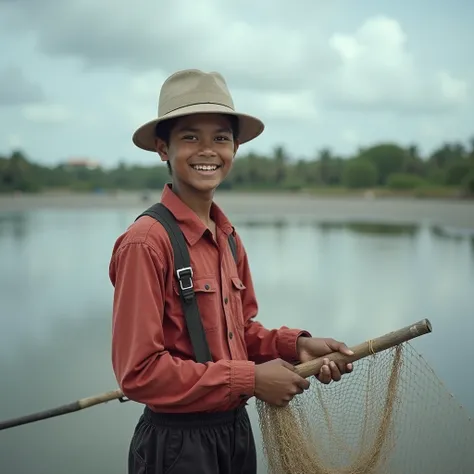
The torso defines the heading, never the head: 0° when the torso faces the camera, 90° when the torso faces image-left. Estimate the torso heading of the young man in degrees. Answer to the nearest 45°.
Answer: approximately 315°
